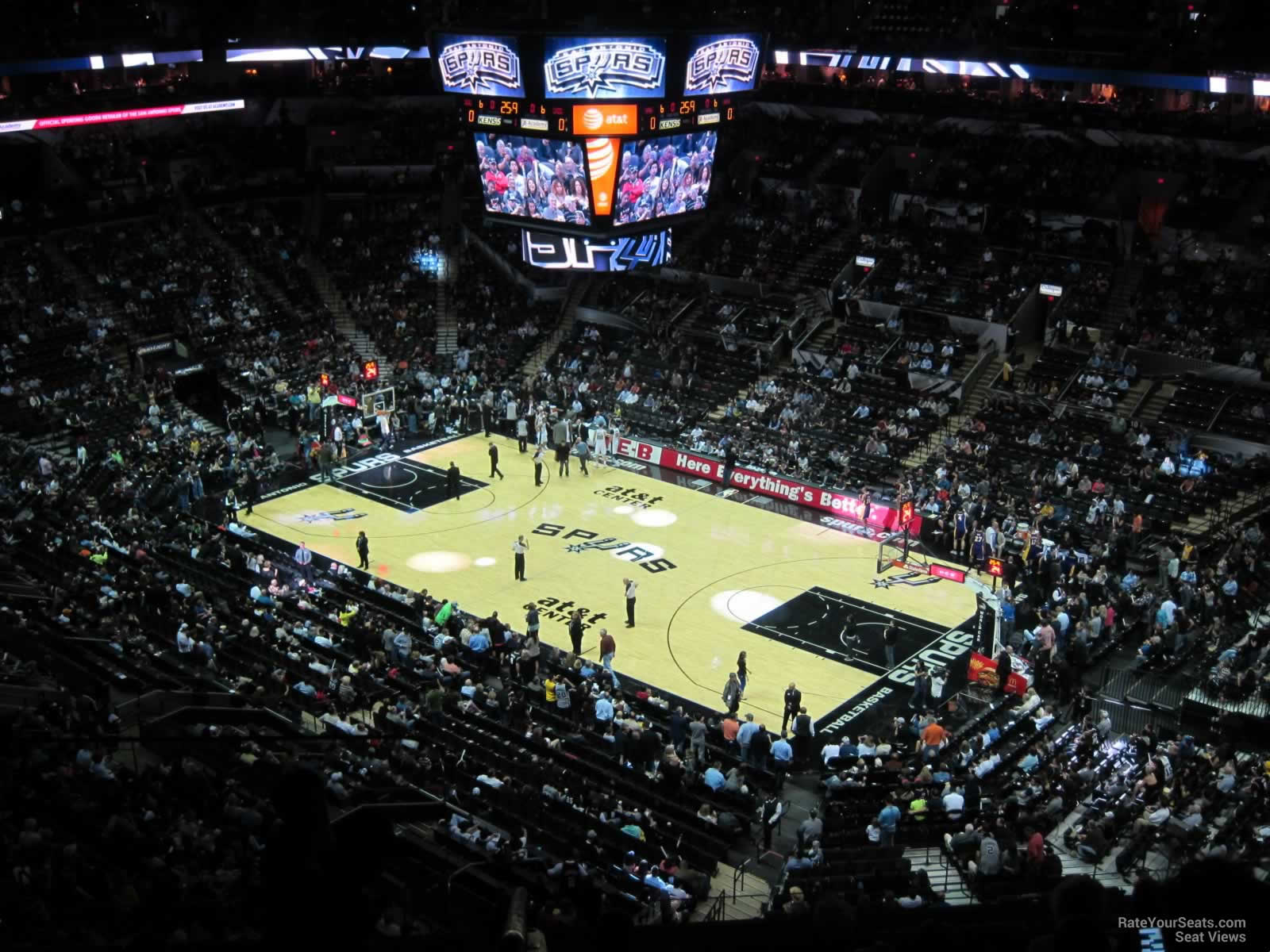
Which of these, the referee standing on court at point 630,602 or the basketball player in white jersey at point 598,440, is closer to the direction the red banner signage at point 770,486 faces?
the referee standing on court

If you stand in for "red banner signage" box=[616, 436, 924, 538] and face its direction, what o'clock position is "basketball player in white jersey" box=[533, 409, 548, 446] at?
The basketball player in white jersey is roughly at 2 o'clock from the red banner signage.

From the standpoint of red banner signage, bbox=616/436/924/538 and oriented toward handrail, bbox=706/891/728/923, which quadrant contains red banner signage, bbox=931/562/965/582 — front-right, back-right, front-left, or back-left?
front-left

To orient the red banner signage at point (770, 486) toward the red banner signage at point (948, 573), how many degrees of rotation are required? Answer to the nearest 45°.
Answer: approximately 90° to its left

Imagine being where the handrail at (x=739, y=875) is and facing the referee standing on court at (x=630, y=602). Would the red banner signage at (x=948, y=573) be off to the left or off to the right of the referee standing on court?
right

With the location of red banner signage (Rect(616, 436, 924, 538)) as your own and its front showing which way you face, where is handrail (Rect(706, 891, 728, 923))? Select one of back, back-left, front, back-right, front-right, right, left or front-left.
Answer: front-left

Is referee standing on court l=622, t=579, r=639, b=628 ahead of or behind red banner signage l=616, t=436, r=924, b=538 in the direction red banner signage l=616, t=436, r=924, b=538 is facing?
ahead

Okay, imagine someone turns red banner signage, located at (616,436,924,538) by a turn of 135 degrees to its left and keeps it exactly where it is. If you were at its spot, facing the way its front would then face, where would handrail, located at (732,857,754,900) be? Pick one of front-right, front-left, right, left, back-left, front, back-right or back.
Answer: right

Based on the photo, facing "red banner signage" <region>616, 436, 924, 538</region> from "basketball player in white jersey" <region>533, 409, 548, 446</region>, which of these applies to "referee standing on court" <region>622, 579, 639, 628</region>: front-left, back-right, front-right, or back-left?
front-right

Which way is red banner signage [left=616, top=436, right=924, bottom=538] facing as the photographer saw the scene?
facing the viewer and to the left of the viewer

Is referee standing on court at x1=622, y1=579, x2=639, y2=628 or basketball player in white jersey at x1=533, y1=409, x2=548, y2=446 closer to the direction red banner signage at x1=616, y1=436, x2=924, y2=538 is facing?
the referee standing on court
